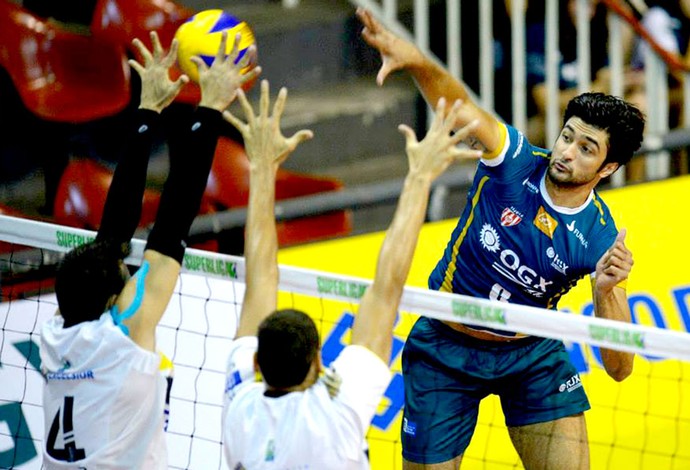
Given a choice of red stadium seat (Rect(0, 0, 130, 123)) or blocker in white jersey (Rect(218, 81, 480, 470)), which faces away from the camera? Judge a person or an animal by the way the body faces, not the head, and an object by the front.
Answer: the blocker in white jersey

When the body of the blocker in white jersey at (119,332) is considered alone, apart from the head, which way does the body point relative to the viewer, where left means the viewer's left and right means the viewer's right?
facing away from the viewer and to the right of the viewer

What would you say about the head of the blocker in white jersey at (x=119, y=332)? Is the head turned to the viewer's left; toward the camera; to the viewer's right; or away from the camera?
away from the camera

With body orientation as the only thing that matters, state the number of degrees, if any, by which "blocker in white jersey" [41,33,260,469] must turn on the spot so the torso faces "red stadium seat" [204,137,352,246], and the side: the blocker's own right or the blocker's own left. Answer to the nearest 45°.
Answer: approximately 45° to the blocker's own left

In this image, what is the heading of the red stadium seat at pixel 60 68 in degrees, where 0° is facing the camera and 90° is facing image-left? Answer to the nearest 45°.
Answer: approximately 315°

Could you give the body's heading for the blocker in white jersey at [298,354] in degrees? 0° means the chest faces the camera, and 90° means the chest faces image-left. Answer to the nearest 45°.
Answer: approximately 180°

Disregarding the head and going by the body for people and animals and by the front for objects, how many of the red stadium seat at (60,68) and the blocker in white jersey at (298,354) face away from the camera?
1

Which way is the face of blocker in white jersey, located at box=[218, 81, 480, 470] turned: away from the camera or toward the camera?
away from the camera

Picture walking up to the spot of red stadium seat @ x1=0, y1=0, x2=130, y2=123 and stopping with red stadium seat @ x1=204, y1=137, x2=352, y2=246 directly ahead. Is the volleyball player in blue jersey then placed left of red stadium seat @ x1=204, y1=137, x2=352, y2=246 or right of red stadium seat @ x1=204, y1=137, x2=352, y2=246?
right
